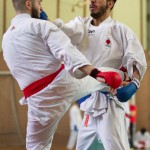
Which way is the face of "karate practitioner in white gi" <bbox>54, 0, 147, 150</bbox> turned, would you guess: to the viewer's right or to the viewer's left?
to the viewer's left

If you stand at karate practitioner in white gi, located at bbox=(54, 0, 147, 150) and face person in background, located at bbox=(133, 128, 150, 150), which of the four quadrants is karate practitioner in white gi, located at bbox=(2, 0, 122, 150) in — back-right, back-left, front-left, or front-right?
back-left

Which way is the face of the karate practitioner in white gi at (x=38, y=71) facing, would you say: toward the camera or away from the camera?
away from the camera

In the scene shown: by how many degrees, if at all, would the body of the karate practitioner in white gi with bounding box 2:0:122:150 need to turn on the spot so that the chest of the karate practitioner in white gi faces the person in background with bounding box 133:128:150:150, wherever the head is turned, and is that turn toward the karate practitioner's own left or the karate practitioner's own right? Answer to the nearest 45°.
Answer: approximately 45° to the karate practitioner's own left

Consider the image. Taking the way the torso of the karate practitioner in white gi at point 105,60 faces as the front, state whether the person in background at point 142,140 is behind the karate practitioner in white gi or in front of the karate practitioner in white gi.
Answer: behind

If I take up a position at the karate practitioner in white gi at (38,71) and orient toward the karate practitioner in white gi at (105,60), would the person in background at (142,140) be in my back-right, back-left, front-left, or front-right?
front-left

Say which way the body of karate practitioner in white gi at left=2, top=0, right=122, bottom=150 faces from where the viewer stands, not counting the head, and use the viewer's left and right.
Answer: facing away from the viewer and to the right of the viewer

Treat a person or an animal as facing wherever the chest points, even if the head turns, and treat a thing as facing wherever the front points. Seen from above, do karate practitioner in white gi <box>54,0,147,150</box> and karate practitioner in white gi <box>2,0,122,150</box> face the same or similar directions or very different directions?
very different directions

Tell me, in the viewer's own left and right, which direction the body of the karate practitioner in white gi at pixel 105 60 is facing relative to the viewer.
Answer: facing the viewer and to the left of the viewer
